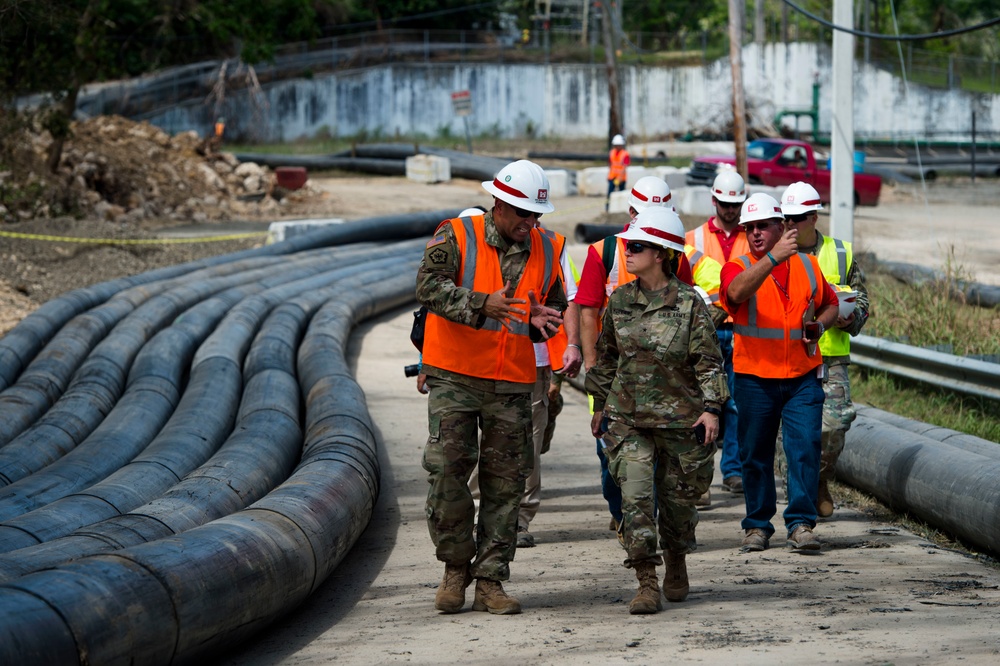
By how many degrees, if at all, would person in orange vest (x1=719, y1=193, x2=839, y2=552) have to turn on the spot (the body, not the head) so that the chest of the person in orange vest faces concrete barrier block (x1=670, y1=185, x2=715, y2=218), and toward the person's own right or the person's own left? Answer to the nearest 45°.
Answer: approximately 180°

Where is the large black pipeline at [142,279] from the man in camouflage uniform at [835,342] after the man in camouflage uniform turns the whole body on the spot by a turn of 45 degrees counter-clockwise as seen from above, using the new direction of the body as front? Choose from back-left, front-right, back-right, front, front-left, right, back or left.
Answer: back-right

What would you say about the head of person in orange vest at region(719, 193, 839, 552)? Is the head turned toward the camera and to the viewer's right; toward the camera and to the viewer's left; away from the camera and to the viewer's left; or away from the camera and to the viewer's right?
toward the camera and to the viewer's left

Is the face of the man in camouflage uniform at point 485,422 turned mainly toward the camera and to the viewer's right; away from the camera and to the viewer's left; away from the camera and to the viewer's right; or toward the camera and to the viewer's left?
toward the camera and to the viewer's right

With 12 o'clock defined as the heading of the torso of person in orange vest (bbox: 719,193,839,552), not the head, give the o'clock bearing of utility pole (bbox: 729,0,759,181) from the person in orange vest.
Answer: The utility pole is roughly at 6 o'clock from the person in orange vest.

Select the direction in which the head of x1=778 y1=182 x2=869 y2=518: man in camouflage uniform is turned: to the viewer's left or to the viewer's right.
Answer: to the viewer's left

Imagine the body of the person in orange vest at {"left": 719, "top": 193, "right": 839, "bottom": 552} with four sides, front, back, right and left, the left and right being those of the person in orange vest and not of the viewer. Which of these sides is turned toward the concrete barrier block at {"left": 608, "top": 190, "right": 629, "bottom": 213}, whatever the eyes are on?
back

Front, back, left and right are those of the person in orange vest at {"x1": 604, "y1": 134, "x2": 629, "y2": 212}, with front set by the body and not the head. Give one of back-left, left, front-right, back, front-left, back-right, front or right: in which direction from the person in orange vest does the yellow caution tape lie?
front-right

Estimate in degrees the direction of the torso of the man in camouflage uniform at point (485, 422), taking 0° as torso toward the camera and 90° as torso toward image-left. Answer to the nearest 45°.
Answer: approximately 315°

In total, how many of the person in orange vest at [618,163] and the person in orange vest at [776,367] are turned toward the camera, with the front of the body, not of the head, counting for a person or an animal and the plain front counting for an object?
2

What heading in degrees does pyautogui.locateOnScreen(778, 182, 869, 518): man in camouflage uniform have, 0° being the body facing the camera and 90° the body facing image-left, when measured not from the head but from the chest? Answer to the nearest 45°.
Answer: approximately 45°

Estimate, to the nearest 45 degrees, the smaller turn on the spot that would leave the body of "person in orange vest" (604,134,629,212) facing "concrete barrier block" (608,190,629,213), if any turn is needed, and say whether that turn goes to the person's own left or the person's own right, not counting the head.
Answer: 0° — they already face it

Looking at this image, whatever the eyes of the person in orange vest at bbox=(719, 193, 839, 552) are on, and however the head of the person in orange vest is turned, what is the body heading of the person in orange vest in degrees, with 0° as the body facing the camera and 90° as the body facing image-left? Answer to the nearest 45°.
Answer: approximately 0°

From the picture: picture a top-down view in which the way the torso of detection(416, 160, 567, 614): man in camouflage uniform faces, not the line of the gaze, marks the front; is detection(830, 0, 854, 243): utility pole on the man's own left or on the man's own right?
on the man's own left
